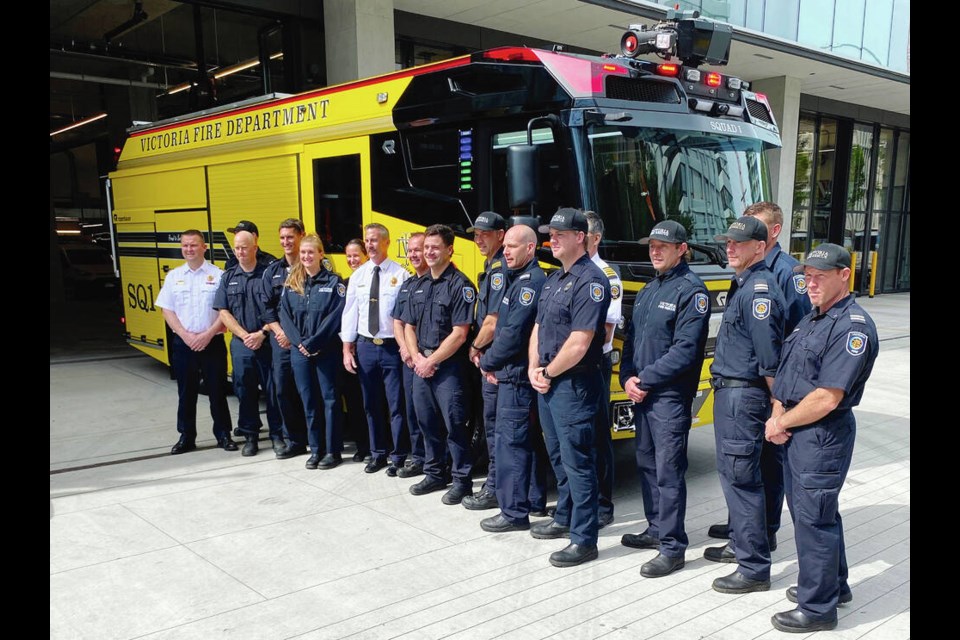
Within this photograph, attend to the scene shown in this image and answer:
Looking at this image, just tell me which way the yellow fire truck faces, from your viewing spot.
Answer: facing the viewer and to the right of the viewer

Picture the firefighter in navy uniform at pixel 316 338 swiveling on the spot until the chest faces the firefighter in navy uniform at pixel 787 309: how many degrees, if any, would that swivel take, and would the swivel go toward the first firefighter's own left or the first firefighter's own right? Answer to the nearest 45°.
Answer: approximately 90° to the first firefighter's own left

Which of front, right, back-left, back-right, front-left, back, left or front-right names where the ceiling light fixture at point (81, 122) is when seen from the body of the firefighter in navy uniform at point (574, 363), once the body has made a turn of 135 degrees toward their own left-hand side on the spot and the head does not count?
back-left

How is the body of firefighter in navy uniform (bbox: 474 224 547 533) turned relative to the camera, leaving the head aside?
to the viewer's left

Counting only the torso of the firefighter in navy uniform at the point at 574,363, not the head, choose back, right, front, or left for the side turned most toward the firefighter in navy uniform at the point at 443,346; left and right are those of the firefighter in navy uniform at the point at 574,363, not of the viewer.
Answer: right

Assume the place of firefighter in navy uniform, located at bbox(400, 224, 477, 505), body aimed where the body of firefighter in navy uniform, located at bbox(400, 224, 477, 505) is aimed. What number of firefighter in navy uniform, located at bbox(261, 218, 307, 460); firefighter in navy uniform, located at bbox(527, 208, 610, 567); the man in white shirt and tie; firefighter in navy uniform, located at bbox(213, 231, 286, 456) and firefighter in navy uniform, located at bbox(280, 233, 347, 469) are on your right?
4

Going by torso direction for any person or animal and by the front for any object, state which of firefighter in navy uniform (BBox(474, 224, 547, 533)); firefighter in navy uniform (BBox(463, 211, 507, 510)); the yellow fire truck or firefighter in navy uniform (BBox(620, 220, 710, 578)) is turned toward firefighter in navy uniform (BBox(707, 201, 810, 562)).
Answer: the yellow fire truck

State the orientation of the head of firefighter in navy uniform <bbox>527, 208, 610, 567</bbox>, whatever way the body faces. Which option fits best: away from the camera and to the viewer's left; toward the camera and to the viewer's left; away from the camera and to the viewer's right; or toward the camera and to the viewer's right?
toward the camera and to the viewer's left
